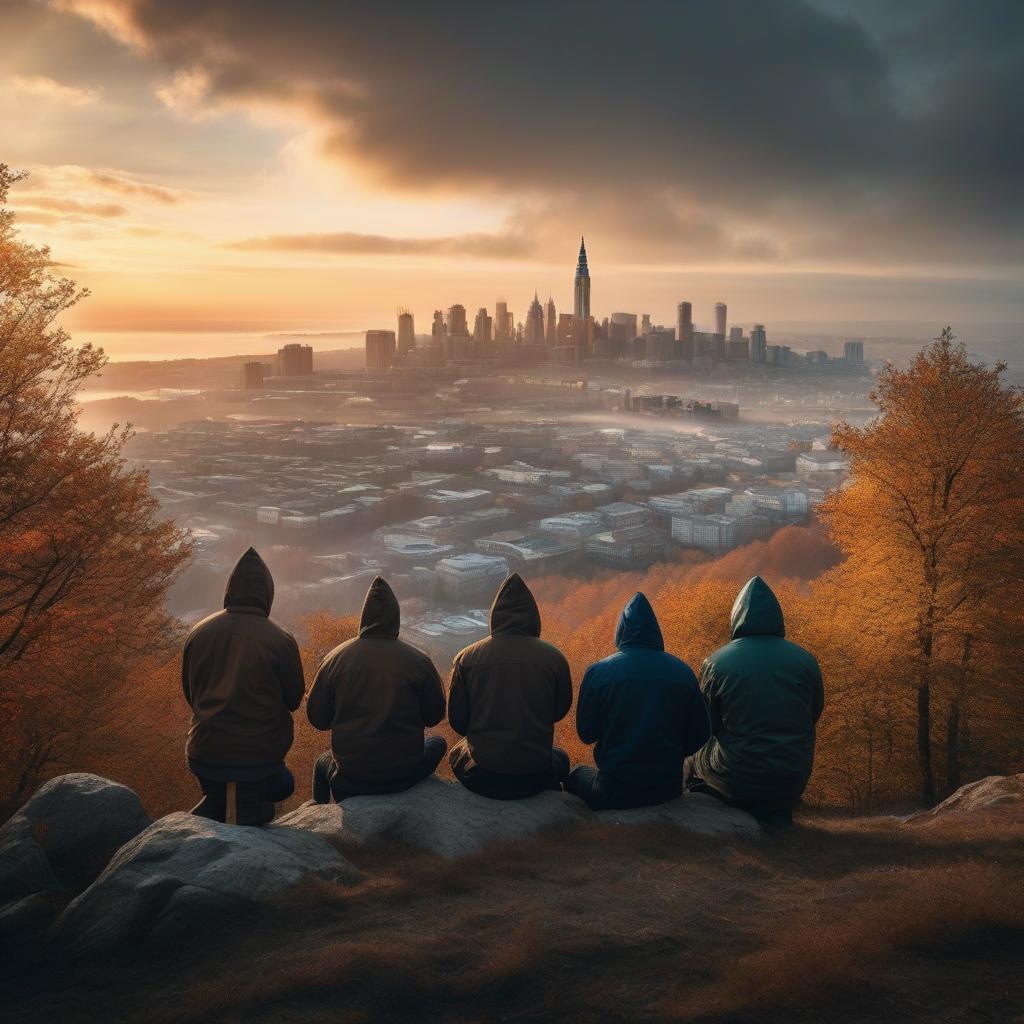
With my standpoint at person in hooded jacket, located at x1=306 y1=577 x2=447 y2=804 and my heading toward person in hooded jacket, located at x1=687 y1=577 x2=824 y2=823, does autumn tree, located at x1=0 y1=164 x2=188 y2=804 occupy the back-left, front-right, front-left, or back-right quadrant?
back-left

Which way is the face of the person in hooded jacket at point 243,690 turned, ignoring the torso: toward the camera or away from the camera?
away from the camera

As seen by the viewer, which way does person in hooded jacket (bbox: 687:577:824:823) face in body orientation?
away from the camera

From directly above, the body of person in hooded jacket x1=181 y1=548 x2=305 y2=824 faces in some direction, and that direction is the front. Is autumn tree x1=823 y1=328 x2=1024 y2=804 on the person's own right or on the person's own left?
on the person's own right

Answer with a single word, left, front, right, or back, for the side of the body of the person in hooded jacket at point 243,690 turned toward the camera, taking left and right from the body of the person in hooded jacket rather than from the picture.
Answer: back

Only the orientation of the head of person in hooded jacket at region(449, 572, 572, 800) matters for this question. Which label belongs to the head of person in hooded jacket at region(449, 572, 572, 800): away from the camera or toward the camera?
away from the camera

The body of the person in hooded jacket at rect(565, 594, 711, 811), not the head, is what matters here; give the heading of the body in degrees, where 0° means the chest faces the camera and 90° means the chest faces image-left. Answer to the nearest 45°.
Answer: approximately 180°

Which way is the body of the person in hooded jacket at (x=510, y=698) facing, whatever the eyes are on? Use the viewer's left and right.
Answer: facing away from the viewer

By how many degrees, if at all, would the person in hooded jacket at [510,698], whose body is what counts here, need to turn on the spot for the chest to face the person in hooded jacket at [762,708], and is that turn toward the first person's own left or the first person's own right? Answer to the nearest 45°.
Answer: approximately 90° to the first person's own right

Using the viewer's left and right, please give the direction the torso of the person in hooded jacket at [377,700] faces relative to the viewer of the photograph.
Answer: facing away from the viewer

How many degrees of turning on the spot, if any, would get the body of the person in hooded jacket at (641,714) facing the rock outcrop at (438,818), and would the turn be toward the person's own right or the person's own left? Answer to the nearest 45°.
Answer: approximately 90° to the person's own left

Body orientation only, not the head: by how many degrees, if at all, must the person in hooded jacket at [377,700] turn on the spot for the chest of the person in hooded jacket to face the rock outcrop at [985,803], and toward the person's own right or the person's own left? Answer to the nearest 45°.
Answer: approximately 90° to the person's own right
